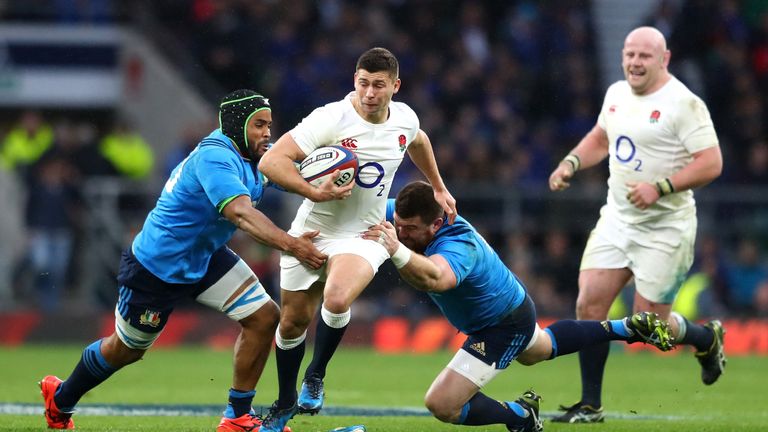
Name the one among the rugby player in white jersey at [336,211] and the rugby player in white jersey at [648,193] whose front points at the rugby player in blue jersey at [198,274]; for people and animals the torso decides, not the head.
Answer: the rugby player in white jersey at [648,193]

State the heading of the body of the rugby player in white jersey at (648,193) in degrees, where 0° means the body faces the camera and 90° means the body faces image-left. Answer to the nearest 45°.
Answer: approximately 45°

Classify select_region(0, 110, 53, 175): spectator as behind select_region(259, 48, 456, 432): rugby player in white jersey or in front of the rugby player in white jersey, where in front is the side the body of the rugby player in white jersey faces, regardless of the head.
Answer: behind

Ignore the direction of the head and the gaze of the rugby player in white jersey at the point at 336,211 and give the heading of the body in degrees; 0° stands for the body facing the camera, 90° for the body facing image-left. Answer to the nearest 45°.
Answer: approximately 0°

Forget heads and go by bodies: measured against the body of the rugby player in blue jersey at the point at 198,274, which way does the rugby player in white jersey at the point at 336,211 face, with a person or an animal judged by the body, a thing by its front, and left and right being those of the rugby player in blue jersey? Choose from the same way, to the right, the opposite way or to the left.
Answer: to the right

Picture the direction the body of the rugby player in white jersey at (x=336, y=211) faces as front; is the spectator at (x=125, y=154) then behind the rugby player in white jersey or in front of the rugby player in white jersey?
behind

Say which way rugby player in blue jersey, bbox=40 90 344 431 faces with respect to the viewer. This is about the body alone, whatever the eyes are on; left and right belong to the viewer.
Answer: facing to the right of the viewer

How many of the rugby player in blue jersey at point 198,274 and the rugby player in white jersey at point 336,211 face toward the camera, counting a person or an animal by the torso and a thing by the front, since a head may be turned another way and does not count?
1

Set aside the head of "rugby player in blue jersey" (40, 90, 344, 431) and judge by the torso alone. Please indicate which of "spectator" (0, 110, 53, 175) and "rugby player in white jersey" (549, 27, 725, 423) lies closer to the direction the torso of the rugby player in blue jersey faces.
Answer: the rugby player in white jersey
